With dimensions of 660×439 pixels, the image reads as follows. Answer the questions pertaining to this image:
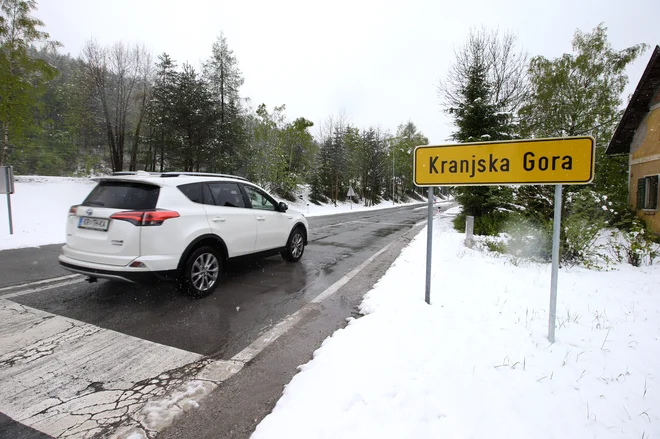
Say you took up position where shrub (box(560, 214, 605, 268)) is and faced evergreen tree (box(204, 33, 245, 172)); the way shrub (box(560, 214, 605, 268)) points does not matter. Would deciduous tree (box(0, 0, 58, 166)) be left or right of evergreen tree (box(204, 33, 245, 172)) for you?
left

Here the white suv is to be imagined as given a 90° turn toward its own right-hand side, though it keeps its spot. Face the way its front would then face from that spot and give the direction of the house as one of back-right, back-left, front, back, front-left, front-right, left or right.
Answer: front-left

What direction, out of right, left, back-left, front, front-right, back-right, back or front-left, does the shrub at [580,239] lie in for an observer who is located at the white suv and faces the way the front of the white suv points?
front-right

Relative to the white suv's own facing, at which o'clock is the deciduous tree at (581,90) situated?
The deciduous tree is roughly at 1 o'clock from the white suv.

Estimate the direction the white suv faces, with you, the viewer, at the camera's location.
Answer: facing away from the viewer and to the right of the viewer

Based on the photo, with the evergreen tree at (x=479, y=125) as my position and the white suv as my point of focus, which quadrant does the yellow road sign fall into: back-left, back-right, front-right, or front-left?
front-left

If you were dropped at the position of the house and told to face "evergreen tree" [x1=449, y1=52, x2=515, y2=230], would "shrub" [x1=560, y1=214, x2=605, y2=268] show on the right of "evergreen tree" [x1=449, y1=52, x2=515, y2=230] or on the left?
left

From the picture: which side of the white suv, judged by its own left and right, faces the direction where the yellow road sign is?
right

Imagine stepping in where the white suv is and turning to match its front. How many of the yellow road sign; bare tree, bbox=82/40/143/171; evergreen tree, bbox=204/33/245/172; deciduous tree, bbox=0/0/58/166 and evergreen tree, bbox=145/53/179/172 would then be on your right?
1

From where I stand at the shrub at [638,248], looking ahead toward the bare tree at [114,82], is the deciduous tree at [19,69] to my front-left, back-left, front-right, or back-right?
front-left

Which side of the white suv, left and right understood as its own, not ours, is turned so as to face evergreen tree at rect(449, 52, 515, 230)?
front

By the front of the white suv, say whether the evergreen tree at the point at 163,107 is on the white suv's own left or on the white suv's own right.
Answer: on the white suv's own left

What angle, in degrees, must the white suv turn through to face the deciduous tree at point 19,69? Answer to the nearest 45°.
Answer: approximately 90° to its left

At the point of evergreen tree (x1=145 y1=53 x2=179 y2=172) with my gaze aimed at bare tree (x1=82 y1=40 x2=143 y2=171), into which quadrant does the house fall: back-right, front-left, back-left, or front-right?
back-left

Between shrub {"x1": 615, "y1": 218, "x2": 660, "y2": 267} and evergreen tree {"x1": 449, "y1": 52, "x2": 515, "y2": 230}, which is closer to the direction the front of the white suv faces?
the evergreen tree

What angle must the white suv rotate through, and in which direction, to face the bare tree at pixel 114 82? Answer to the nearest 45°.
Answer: approximately 45° to its left

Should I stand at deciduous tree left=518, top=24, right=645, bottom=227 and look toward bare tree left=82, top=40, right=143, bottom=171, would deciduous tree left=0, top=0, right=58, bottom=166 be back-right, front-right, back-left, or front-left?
front-left

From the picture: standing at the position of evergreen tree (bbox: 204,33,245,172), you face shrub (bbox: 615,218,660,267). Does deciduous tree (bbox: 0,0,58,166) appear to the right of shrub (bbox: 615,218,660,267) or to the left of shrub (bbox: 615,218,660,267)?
right
